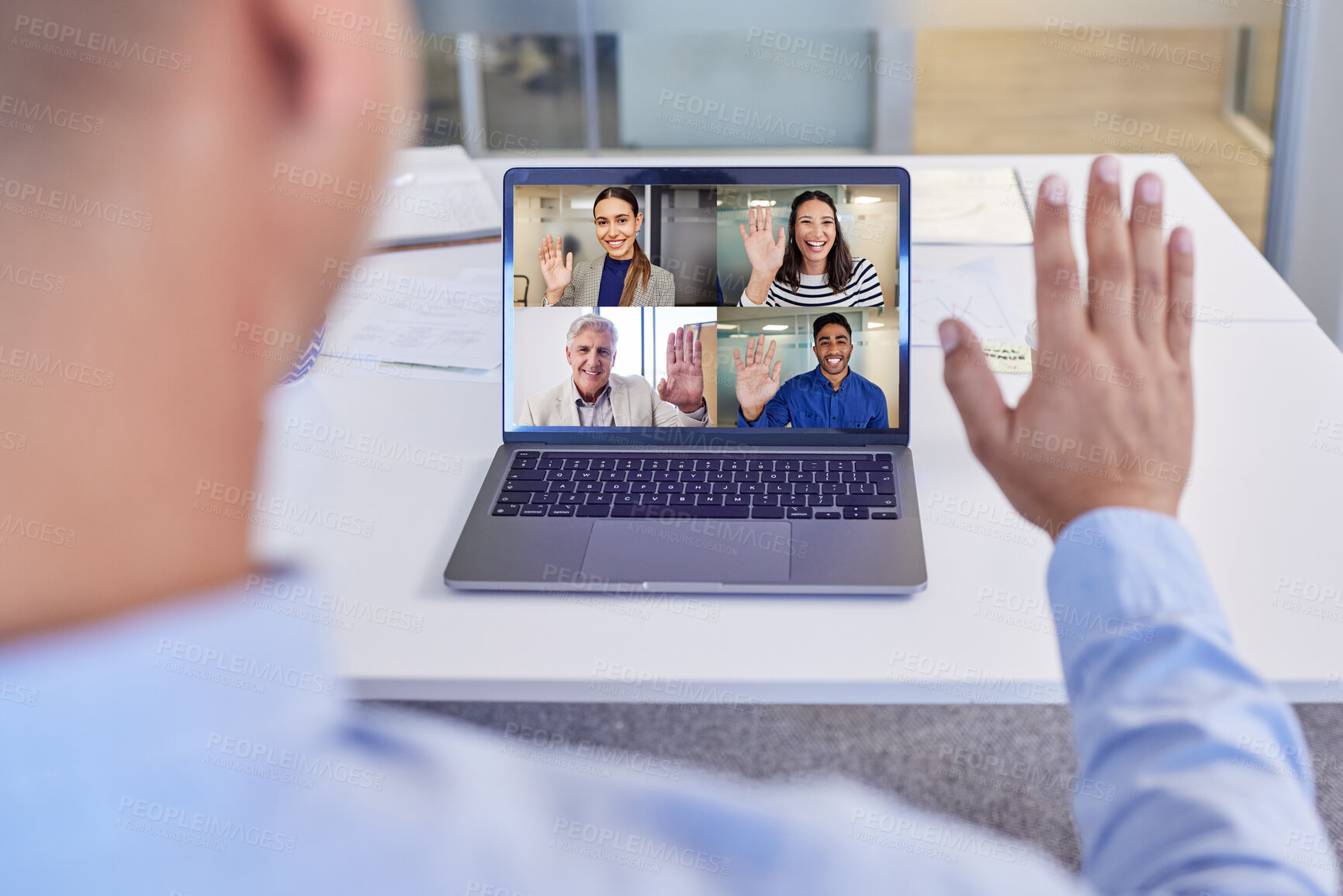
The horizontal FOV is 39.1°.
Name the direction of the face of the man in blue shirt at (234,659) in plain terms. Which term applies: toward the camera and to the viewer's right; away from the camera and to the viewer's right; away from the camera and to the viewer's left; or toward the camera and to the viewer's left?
away from the camera and to the viewer's right

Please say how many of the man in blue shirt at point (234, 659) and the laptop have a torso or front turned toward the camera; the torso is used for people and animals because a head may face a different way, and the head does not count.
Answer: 1

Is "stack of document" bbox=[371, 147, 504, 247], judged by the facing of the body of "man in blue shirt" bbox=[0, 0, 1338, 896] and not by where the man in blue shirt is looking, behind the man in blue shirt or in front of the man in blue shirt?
in front

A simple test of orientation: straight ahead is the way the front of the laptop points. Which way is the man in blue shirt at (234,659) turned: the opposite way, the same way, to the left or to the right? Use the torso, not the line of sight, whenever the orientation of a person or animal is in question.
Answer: the opposite way

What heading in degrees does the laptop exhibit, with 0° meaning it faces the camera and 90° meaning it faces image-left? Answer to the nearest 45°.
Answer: approximately 0°

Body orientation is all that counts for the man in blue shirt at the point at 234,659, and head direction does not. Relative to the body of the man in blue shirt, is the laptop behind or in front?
in front

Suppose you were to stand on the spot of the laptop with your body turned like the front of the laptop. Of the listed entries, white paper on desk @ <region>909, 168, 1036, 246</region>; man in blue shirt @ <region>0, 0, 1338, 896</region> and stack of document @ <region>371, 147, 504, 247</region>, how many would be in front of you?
1

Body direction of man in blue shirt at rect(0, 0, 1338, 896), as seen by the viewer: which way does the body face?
away from the camera

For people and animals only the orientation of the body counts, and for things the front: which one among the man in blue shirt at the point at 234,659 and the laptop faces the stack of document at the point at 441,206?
the man in blue shirt
